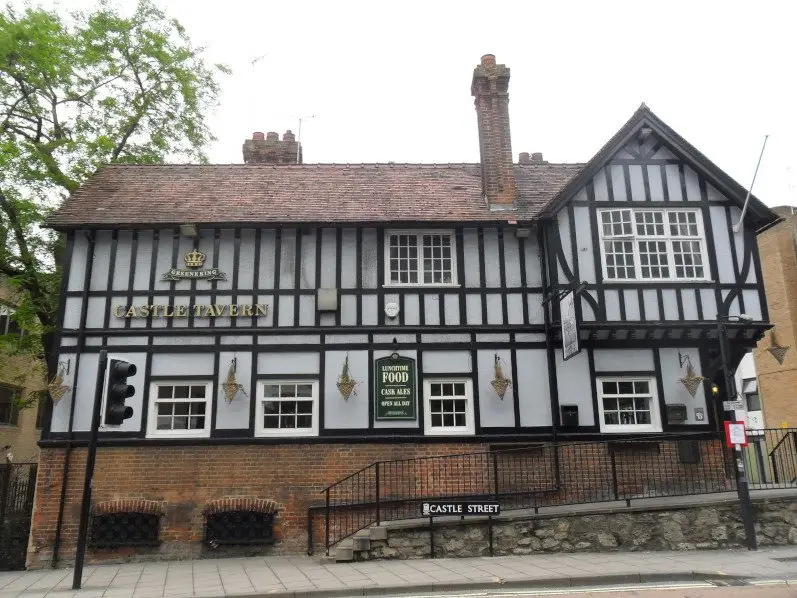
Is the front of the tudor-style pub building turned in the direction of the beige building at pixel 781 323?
no

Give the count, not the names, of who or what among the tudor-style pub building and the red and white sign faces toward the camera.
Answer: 2

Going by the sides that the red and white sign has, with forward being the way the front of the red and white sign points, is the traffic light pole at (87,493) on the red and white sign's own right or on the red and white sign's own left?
on the red and white sign's own right

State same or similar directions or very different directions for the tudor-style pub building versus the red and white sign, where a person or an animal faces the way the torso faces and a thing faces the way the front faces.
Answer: same or similar directions

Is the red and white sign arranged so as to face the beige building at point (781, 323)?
no

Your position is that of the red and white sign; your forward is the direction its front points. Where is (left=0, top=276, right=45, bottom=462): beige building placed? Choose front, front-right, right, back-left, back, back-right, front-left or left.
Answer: right

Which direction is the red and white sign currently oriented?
toward the camera

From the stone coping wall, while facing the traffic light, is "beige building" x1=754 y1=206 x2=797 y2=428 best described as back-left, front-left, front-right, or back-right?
back-right

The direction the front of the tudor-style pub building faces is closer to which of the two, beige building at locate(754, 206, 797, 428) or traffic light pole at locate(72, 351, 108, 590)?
the traffic light pole

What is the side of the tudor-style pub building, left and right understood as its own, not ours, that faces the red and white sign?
left

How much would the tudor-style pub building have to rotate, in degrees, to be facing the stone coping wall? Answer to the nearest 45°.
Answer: approximately 45° to its left

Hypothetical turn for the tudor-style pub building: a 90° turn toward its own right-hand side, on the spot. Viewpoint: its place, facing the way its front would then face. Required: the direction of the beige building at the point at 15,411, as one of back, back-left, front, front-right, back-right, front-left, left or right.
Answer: front-right

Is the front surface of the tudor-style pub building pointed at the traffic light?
no
